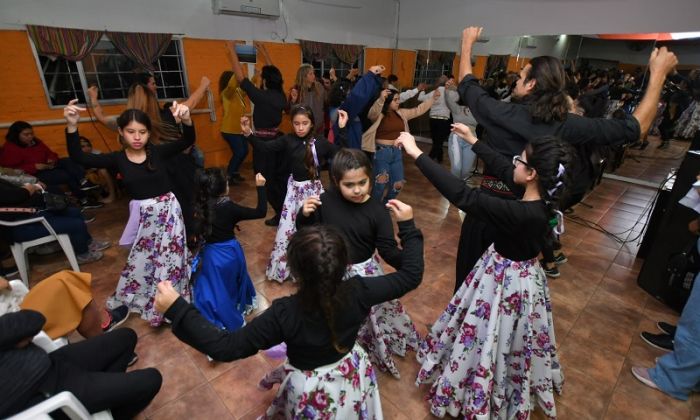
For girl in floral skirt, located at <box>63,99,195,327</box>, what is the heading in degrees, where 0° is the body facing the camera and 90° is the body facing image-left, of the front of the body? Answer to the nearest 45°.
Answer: approximately 0°

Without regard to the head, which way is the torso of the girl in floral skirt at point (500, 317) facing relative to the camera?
to the viewer's left

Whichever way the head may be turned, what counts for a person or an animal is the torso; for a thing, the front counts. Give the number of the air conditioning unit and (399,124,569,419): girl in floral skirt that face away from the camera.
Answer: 0

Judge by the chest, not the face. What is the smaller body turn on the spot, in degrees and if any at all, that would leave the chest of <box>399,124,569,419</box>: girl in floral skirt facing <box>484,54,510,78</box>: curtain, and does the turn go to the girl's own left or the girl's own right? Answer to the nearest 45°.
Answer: approximately 90° to the girl's own right

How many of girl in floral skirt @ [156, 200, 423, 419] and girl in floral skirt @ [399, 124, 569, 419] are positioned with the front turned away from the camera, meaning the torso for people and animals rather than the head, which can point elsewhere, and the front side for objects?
1

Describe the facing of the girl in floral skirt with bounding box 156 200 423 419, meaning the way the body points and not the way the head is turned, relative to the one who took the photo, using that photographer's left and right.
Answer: facing away from the viewer

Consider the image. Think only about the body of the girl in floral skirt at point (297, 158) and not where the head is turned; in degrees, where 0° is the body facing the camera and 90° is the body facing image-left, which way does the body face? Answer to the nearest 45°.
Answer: approximately 0°

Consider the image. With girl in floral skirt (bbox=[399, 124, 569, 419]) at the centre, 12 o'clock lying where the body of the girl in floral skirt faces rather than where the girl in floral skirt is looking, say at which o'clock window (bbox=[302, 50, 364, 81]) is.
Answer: The window is roughly at 2 o'clock from the girl in floral skirt.

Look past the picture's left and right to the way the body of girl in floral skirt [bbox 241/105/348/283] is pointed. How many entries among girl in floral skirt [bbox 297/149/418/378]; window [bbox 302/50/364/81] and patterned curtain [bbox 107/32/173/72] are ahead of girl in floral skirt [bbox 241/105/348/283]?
1

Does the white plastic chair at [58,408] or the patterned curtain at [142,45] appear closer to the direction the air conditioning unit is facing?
the white plastic chair

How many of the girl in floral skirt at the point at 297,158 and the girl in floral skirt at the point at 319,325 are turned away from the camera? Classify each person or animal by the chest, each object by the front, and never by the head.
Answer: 1

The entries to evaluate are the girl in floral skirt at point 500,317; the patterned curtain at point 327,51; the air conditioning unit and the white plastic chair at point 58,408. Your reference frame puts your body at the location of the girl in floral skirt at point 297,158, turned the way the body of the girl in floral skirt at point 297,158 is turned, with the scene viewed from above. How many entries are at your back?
2

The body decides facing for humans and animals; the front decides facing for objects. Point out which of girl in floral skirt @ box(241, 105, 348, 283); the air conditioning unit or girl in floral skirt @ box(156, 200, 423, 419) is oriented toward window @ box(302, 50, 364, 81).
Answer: girl in floral skirt @ box(156, 200, 423, 419)

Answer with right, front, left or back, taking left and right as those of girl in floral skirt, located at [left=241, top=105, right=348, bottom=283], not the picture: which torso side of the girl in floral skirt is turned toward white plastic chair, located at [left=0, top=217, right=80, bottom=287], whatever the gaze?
right

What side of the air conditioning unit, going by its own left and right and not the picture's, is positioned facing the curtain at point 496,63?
left
